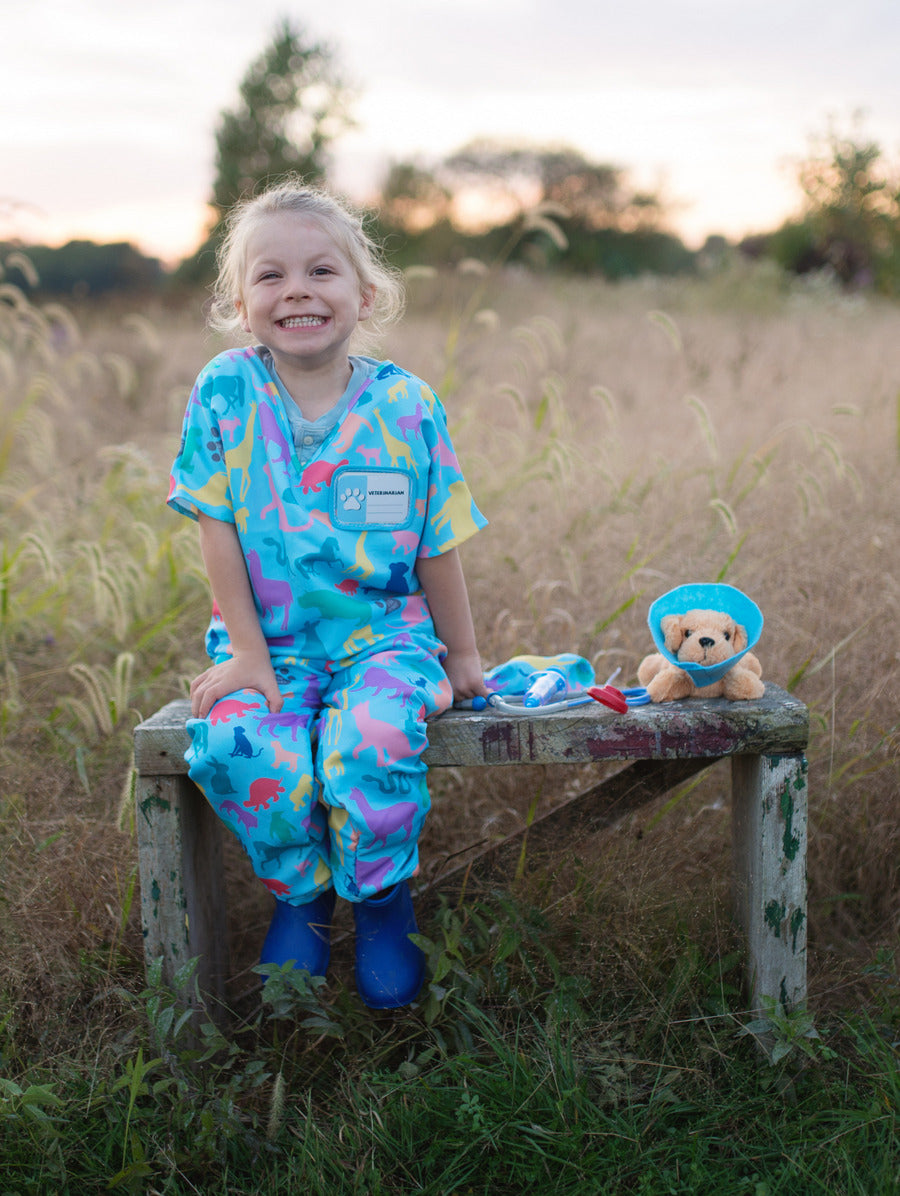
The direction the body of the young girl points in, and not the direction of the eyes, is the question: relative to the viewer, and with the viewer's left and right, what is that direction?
facing the viewer

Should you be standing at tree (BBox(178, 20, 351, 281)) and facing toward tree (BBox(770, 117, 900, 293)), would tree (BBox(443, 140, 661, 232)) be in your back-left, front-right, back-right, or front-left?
front-left

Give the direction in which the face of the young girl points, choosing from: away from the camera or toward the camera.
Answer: toward the camera

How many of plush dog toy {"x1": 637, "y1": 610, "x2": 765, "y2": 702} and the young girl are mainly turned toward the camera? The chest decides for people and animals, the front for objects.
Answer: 2

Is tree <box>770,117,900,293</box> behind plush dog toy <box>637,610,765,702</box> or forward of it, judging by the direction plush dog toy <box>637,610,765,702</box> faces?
behind

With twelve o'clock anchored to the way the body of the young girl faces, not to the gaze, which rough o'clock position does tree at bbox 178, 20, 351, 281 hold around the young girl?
The tree is roughly at 6 o'clock from the young girl.

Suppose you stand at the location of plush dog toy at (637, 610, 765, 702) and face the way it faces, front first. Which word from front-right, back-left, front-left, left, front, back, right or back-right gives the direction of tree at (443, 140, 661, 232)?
back

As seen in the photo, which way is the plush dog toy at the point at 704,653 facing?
toward the camera

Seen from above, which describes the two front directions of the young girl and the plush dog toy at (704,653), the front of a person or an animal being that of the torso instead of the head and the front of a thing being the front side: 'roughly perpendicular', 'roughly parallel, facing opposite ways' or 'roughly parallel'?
roughly parallel

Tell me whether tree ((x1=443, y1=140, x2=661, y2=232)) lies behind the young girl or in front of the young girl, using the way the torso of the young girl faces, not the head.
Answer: behind
